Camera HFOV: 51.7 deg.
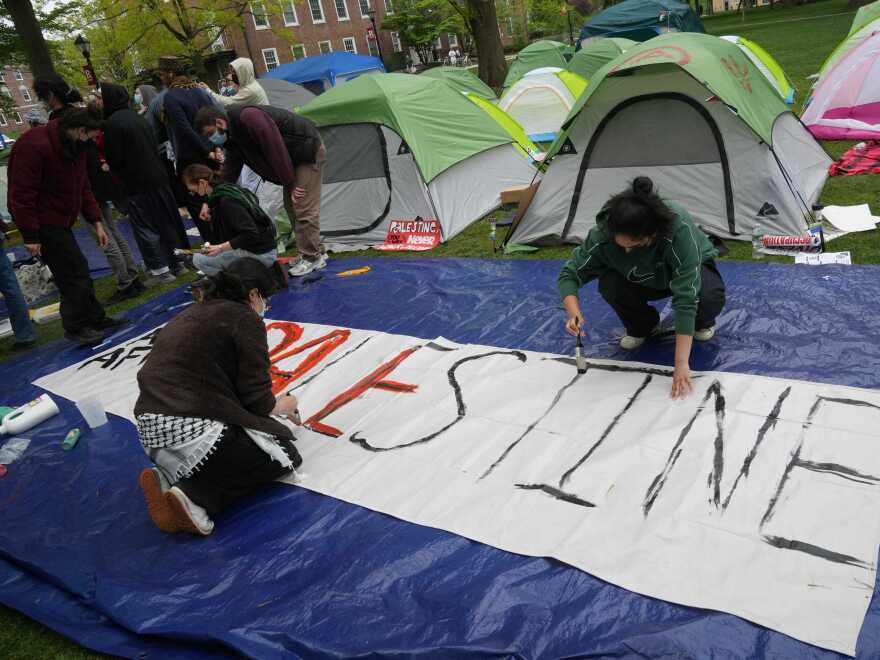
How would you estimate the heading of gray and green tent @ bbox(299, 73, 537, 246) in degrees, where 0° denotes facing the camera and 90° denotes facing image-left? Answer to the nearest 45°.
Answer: approximately 45°

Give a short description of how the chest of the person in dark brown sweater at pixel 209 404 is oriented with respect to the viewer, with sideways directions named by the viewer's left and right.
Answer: facing away from the viewer and to the right of the viewer

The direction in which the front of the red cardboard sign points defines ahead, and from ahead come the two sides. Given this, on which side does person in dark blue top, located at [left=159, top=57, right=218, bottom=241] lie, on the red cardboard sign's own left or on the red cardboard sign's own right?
on the red cardboard sign's own right

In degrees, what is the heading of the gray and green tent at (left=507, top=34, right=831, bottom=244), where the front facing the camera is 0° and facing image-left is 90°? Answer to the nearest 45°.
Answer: approximately 0°

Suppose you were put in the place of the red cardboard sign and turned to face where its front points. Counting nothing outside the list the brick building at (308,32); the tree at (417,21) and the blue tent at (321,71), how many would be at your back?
3

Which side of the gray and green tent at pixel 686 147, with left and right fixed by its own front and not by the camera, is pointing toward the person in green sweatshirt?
front

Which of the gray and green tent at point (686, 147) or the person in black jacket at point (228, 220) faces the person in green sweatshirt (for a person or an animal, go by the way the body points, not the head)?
the gray and green tent

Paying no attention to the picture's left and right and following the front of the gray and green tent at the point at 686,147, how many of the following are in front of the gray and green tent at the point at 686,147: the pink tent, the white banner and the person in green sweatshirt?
2

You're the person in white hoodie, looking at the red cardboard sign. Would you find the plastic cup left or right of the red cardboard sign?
right

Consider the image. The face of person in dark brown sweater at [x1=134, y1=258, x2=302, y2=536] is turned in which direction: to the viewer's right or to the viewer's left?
to the viewer's right

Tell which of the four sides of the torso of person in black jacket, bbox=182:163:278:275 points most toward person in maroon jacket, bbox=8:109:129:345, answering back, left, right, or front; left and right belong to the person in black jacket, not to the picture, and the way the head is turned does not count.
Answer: front

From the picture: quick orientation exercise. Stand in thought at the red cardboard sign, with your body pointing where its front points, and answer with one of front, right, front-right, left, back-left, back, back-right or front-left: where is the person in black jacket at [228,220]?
front-right
